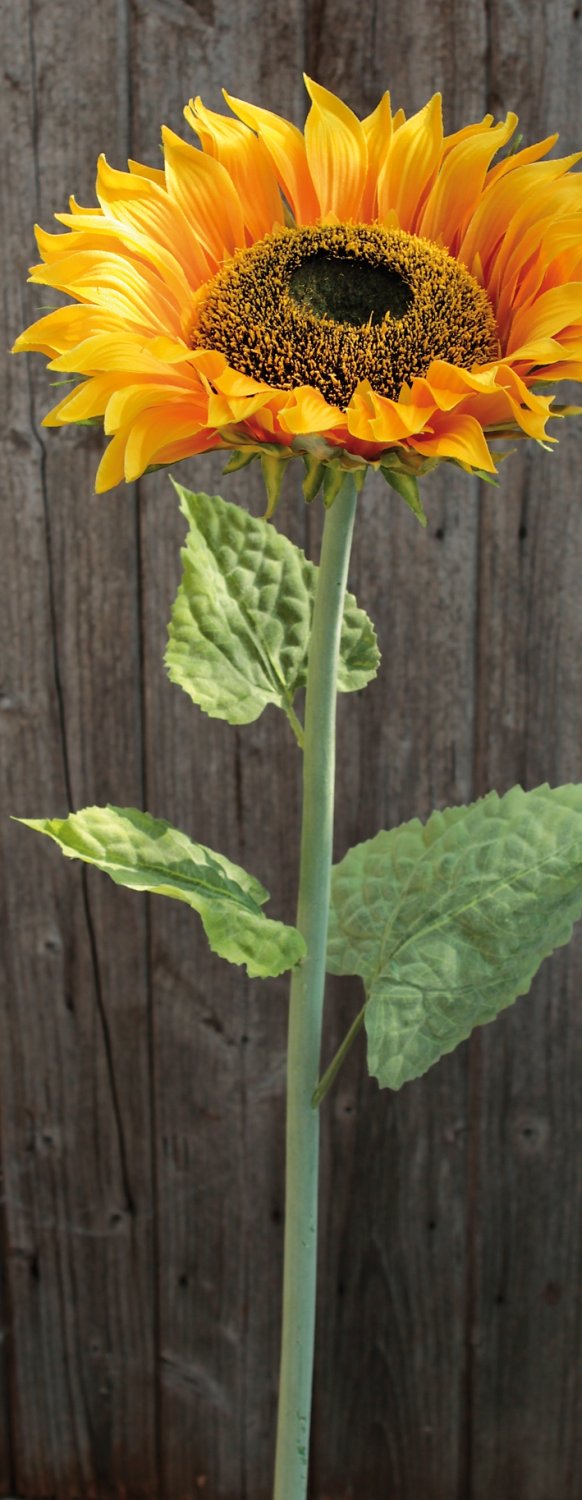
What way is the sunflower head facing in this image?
toward the camera
